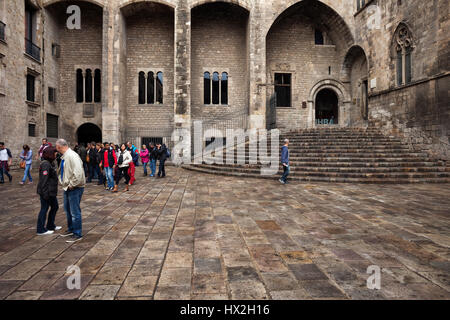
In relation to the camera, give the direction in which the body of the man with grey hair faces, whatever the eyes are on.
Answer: to the viewer's left

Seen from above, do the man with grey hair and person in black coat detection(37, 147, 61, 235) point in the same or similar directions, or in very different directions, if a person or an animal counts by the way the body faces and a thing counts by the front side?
very different directions

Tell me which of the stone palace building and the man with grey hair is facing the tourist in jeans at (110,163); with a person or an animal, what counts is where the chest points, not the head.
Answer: the stone palace building

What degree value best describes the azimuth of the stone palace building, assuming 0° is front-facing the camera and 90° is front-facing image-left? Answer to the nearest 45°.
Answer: approximately 0°
